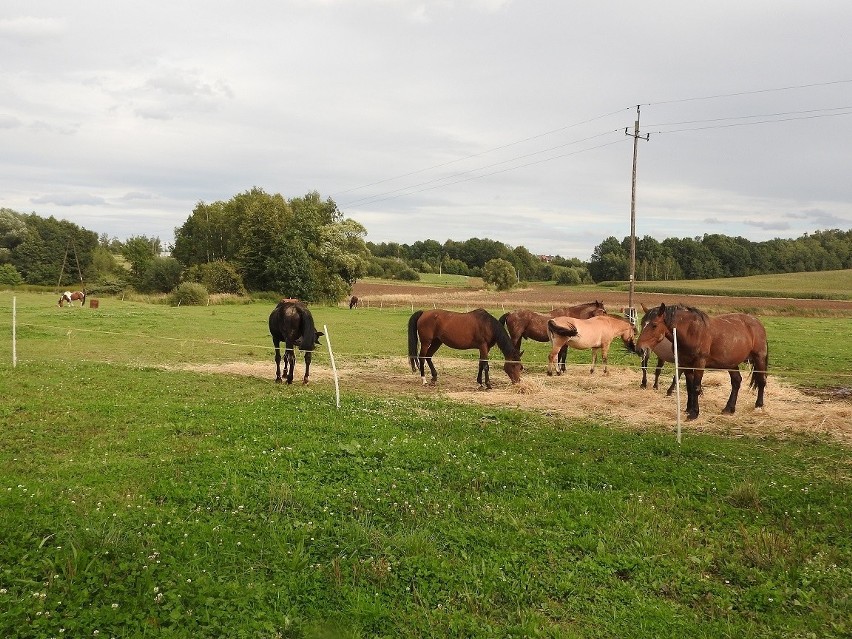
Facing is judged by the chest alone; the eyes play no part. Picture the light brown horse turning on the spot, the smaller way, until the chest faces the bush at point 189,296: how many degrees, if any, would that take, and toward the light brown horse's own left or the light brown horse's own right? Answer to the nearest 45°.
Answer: approximately 135° to the light brown horse's own left

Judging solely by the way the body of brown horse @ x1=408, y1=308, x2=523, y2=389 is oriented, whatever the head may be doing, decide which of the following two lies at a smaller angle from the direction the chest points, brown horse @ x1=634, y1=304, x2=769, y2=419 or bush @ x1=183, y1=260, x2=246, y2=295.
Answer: the brown horse

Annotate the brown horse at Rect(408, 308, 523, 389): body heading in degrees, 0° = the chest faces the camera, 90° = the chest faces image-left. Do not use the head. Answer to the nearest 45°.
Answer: approximately 270°

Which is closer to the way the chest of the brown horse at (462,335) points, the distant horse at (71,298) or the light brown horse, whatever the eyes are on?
the light brown horse

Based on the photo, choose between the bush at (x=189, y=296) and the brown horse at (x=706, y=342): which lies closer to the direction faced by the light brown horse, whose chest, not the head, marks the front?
the brown horse

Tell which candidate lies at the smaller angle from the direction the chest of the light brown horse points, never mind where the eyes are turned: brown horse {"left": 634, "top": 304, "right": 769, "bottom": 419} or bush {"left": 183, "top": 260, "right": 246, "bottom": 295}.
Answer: the brown horse

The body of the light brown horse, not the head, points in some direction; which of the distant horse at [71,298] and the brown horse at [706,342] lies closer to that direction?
the brown horse

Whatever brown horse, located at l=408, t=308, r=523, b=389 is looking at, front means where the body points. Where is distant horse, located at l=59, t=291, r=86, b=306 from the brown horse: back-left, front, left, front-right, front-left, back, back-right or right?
back-left

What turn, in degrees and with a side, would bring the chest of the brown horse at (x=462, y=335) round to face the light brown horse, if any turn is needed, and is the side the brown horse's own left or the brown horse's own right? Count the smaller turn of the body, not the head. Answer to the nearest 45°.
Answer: approximately 45° to the brown horse's own left

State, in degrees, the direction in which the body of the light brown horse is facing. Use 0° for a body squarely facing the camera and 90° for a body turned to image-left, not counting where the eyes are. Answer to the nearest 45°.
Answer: approximately 270°

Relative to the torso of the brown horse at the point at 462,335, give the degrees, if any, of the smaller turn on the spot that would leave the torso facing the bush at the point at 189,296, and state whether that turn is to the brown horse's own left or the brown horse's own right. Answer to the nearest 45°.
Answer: approximately 135° to the brown horse's own left

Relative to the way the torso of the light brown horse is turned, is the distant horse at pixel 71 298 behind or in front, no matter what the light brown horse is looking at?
behind
